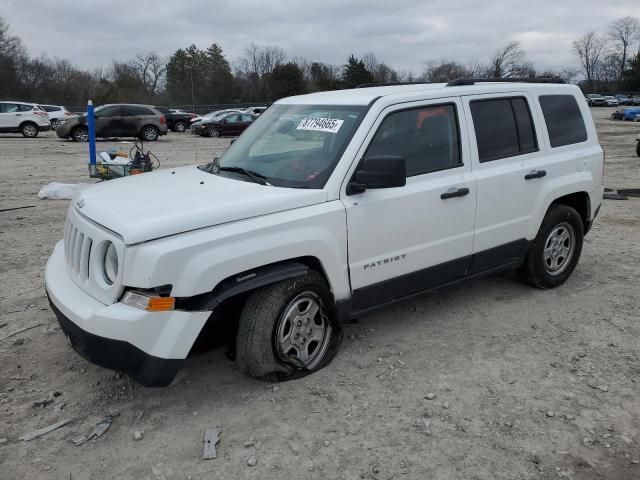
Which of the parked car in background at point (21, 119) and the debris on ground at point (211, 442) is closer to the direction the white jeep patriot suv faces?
the debris on ground

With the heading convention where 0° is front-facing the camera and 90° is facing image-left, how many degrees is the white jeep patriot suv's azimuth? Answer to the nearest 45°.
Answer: approximately 45°

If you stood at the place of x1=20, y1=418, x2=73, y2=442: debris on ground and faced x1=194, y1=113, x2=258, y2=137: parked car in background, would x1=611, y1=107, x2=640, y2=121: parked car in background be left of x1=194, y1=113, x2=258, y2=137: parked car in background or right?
right

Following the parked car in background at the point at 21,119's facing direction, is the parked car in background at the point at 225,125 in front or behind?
behind

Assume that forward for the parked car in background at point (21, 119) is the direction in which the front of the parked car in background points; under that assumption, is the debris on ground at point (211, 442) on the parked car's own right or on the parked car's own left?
on the parked car's own left

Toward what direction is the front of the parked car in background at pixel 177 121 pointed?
to the viewer's left

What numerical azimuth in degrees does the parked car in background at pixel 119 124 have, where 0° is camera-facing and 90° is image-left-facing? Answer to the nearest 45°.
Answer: approximately 90°

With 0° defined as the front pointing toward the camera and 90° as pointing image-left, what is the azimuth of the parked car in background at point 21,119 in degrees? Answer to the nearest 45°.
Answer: approximately 90°
